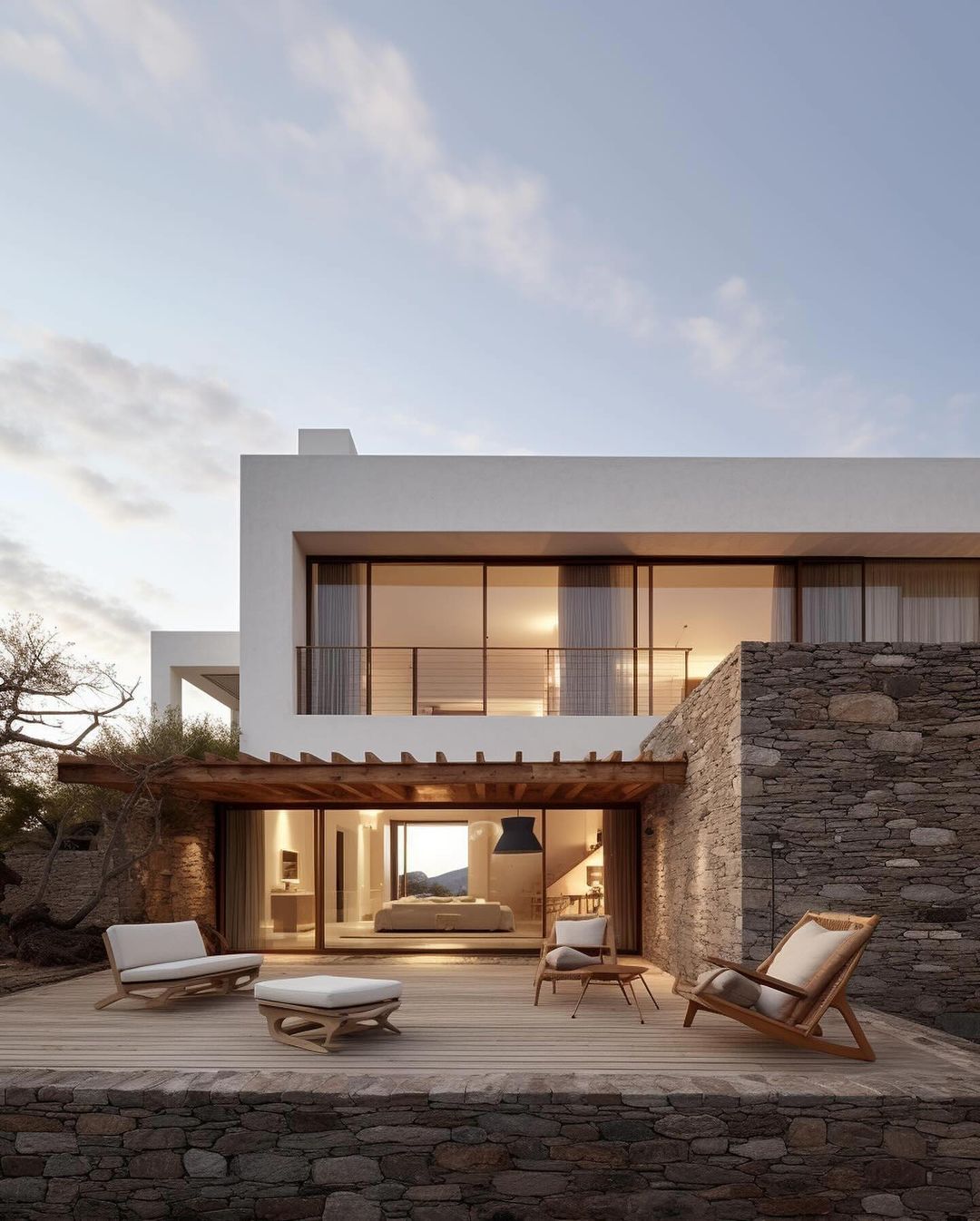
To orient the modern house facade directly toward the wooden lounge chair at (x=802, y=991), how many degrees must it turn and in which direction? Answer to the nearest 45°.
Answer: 0° — it already faces it

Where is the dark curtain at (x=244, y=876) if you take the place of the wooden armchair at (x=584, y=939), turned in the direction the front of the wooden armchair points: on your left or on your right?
on your right

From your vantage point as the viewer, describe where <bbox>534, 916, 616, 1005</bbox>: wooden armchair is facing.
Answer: facing the viewer and to the left of the viewer

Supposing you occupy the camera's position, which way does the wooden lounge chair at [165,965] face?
facing the viewer and to the right of the viewer

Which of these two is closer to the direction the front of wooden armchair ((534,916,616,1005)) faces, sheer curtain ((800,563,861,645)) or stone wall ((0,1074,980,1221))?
the stone wall

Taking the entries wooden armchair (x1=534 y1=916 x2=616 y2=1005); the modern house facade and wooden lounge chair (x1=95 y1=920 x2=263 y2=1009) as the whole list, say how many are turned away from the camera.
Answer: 0

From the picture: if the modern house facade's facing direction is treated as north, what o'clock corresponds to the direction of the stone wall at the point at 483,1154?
The stone wall is roughly at 12 o'clock from the modern house facade.

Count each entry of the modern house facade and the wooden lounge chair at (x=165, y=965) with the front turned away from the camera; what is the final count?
0

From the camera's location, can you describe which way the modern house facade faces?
facing the viewer

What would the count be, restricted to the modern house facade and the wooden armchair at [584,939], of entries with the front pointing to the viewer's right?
0

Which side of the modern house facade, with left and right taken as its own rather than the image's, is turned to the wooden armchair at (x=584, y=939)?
front

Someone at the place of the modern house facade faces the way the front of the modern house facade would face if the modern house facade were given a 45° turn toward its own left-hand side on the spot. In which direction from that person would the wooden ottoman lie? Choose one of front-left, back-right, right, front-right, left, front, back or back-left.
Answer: front-right
